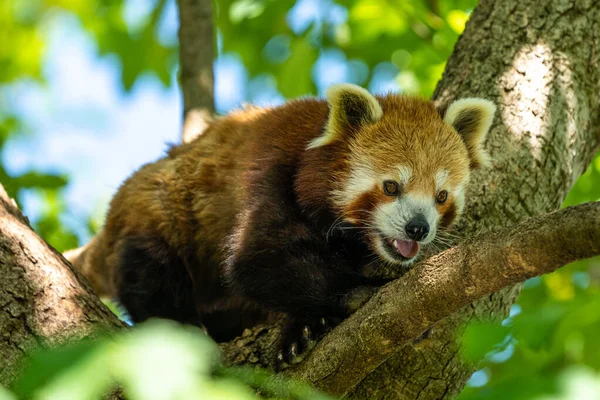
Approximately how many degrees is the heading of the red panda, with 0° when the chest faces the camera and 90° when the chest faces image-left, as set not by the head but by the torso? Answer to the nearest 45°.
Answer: approximately 315°

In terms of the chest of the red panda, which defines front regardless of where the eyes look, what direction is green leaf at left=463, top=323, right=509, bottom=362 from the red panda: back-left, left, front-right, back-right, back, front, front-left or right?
front-right
